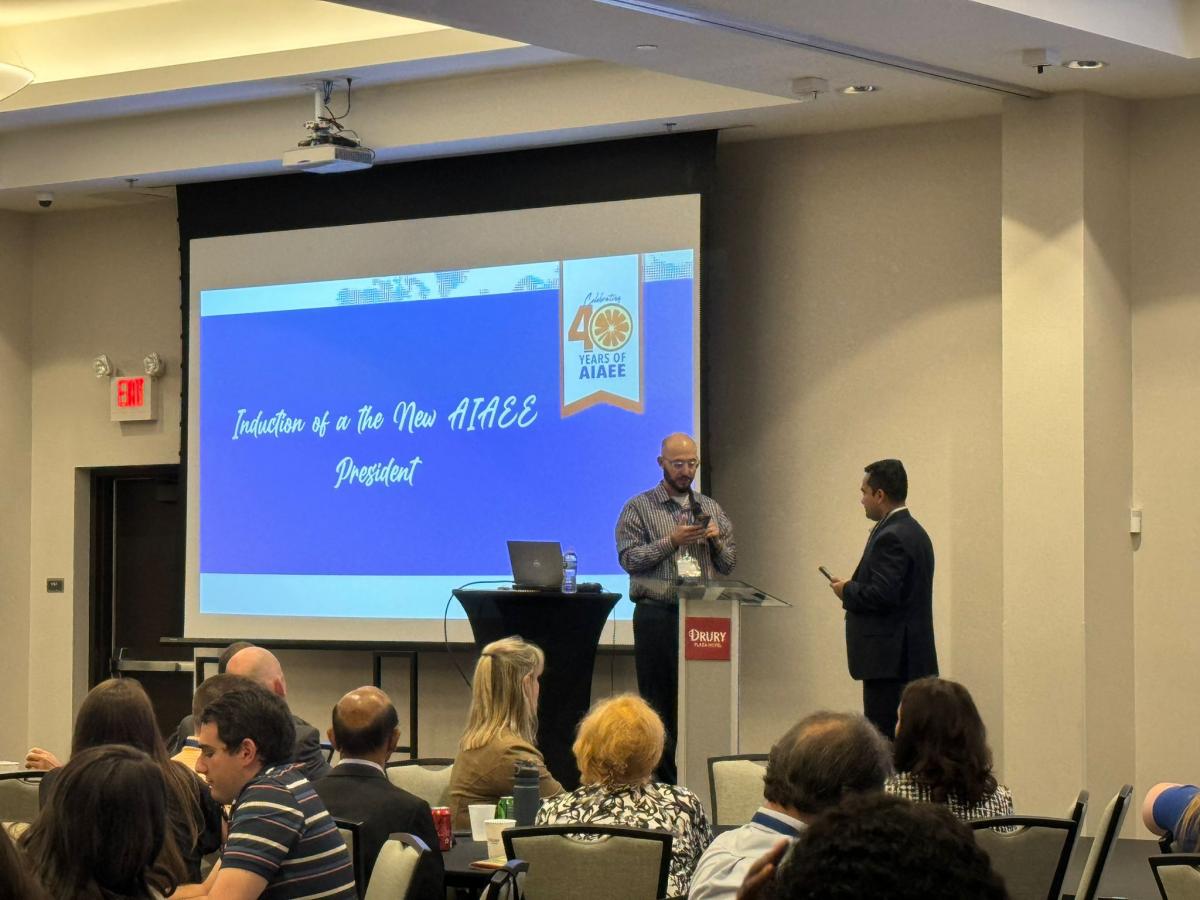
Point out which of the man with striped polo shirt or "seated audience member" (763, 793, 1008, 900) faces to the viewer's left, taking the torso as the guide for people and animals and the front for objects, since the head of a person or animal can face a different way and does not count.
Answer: the man with striped polo shirt

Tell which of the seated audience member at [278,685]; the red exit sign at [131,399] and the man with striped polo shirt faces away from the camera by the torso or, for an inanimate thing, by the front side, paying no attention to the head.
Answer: the seated audience member

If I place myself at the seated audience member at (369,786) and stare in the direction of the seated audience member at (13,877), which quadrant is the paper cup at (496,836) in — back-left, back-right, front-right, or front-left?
back-left

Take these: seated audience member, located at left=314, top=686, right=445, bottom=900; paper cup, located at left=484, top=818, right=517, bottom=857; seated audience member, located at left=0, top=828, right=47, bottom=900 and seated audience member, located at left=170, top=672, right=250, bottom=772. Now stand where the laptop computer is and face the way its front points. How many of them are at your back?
4

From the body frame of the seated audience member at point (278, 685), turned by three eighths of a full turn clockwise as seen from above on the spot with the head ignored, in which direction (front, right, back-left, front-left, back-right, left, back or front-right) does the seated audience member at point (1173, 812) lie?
front

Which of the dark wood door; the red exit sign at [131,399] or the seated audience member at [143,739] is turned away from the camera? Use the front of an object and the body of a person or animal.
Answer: the seated audience member

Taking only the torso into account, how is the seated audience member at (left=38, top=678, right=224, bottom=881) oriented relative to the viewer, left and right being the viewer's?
facing away from the viewer

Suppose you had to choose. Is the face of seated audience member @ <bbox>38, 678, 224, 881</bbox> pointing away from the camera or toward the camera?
away from the camera

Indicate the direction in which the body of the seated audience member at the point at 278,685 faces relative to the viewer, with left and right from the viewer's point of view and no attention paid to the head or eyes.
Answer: facing away from the viewer

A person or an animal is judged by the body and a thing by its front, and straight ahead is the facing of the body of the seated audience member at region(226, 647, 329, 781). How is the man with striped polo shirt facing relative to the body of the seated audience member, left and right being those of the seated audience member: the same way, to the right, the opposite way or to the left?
to the left

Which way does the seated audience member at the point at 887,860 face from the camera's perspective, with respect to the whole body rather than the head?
away from the camera
